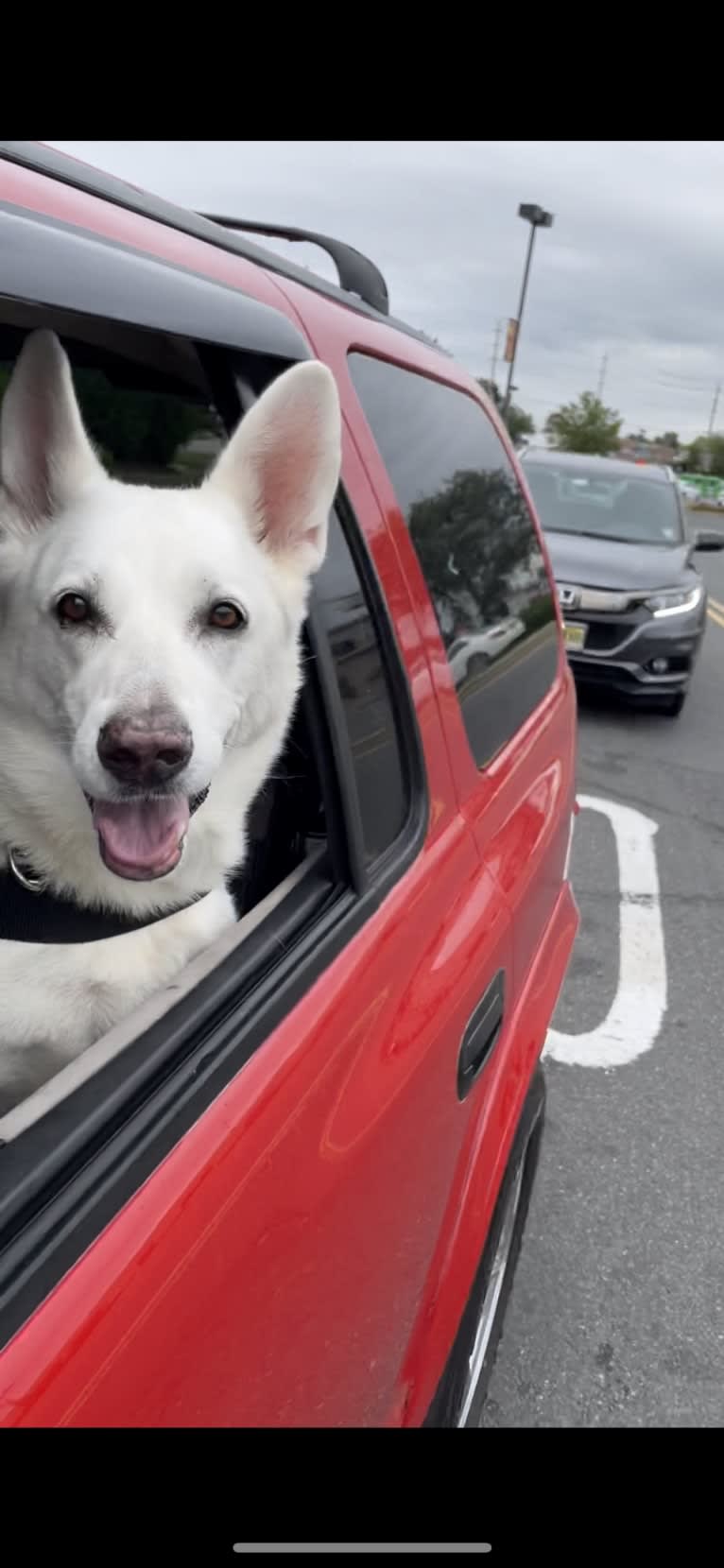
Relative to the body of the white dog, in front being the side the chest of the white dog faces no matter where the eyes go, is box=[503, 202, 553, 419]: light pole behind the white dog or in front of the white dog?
behind

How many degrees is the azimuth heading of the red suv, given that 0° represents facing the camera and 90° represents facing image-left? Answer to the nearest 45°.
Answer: approximately 45°

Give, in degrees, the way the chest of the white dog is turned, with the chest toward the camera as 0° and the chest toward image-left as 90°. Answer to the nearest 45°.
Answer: approximately 0°

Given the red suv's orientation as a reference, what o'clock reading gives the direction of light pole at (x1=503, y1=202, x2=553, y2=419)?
The light pole is roughly at 5 o'clock from the red suv.
